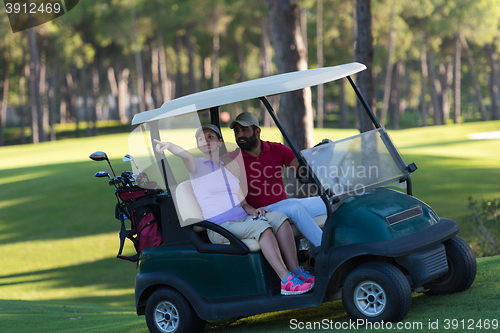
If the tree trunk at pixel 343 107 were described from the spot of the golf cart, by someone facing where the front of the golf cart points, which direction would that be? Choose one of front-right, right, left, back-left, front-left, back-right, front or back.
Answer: back-left

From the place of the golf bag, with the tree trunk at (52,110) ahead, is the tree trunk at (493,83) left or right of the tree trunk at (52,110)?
right

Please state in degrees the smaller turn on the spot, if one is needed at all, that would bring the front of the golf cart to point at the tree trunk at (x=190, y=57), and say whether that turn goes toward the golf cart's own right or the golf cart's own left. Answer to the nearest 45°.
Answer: approximately 135° to the golf cart's own left

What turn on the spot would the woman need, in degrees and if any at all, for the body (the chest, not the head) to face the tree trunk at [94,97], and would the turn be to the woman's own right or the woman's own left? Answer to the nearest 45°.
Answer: approximately 135° to the woman's own left

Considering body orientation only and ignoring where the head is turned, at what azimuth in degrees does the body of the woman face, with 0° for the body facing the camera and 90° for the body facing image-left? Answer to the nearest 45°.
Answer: approximately 315°

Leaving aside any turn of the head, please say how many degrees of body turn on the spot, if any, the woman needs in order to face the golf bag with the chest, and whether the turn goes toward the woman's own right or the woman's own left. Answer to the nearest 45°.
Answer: approximately 135° to the woman's own right

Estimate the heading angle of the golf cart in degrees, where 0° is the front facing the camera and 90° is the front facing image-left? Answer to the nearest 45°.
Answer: approximately 315°

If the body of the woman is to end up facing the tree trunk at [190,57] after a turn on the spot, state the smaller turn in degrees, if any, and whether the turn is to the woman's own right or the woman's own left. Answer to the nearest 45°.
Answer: approximately 135° to the woman's own left

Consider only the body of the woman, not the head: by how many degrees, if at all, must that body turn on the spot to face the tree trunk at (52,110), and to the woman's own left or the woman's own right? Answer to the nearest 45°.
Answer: approximately 135° to the woman's own left
